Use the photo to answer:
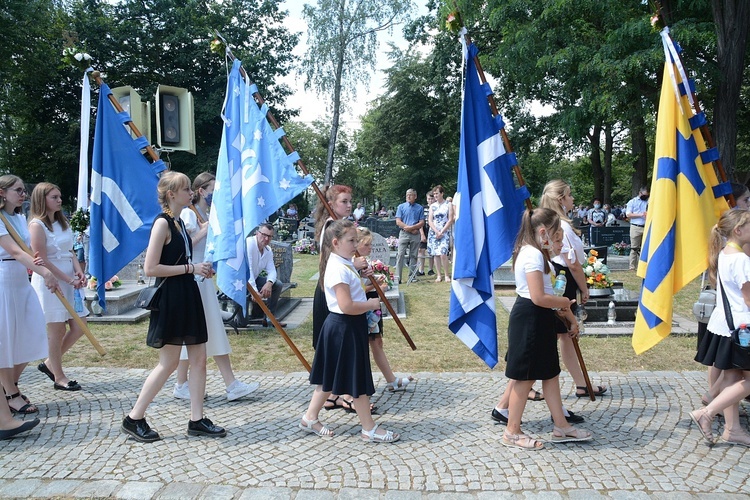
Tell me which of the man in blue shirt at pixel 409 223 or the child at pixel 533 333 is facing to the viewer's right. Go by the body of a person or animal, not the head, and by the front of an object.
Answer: the child

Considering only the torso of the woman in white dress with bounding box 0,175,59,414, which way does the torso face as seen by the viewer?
to the viewer's right

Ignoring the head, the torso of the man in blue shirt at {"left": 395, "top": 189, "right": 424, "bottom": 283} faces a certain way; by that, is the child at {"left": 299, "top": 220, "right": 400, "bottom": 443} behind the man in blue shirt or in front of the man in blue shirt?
in front

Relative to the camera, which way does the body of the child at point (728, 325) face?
to the viewer's right

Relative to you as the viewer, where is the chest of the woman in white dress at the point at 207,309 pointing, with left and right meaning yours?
facing to the right of the viewer

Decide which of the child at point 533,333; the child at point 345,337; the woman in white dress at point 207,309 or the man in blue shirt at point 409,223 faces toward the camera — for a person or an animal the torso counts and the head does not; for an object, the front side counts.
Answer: the man in blue shirt

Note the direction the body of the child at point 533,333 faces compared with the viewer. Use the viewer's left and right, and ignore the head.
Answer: facing to the right of the viewer

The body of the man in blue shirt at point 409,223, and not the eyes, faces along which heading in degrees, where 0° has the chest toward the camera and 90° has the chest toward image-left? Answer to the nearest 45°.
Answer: approximately 0°

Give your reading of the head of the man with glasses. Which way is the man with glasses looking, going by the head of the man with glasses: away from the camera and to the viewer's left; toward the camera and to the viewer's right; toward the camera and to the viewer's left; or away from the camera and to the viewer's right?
toward the camera and to the viewer's right
